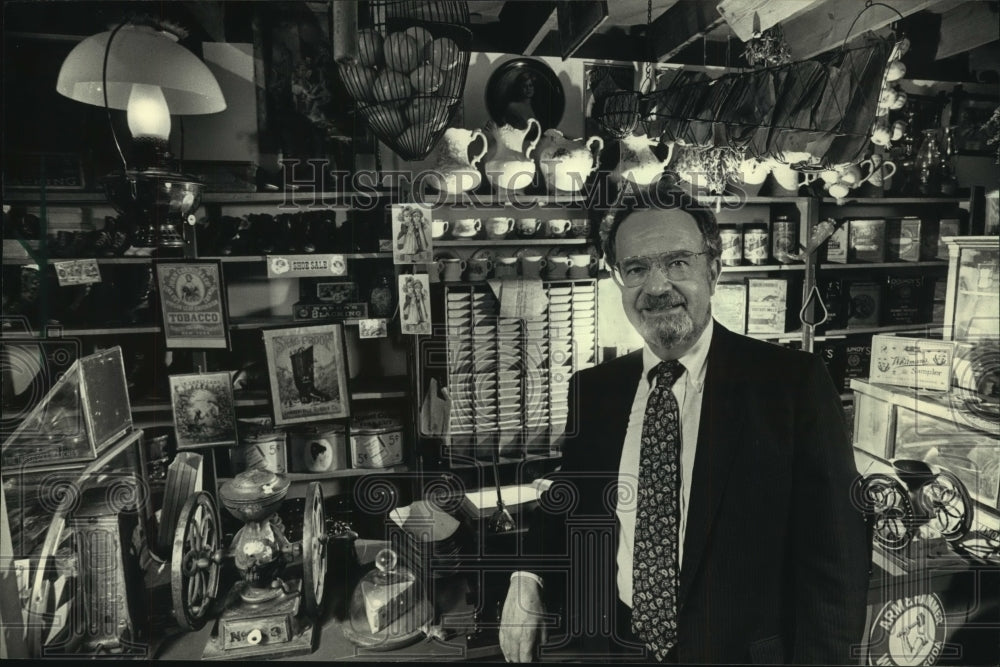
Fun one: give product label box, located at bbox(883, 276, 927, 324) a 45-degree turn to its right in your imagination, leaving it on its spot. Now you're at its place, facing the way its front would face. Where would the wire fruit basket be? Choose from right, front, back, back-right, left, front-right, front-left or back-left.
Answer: front

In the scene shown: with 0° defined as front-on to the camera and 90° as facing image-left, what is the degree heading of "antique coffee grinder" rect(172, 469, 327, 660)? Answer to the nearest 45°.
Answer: approximately 0°

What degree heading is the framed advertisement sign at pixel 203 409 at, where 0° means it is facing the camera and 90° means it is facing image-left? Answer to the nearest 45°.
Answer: approximately 0°

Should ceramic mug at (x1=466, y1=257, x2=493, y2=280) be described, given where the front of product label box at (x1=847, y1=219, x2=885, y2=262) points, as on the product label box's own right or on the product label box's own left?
on the product label box's own right

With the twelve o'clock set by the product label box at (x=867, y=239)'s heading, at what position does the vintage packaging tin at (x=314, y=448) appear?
The vintage packaging tin is roughly at 2 o'clock from the product label box.

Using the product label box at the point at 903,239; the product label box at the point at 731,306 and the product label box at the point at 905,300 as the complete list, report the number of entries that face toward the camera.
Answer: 3
